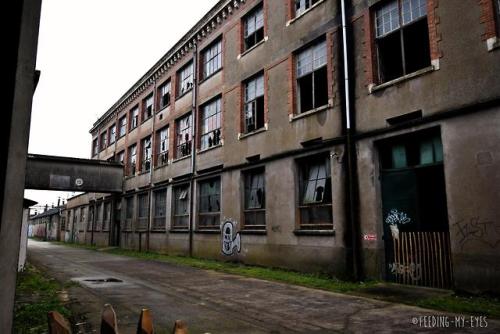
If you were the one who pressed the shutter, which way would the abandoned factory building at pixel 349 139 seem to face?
facing the viewer and to the left of the viewer
